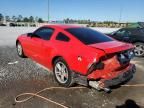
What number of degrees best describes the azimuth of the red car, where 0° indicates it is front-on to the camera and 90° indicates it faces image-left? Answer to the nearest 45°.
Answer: approximately 135°

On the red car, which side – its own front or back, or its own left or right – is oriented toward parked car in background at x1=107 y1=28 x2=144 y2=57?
right
